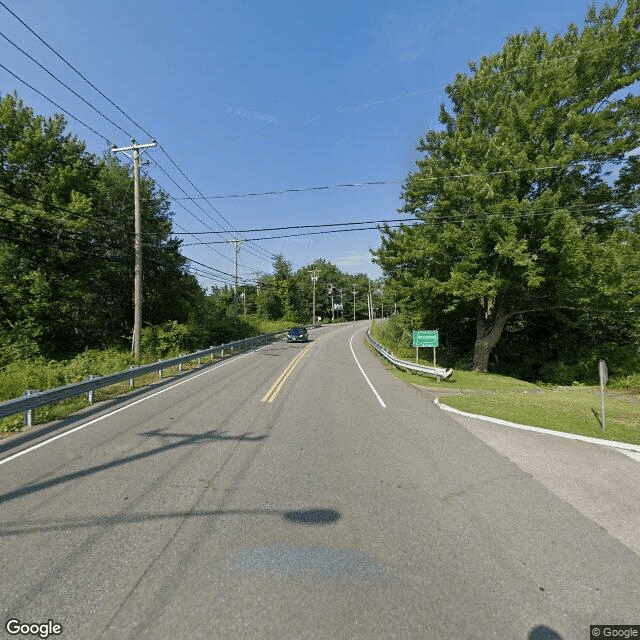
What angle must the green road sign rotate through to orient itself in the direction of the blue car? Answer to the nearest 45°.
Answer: approximately 135° to its right

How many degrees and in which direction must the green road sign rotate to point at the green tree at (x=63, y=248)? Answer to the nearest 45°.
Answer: approximately 90° to its right

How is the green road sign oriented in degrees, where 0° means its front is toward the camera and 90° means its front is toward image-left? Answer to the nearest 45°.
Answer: approximately 0°

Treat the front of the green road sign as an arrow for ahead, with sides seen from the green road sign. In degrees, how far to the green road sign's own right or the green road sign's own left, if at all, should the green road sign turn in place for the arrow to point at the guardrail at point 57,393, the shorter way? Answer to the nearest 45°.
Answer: approximately 45° to the green road sign's own right
